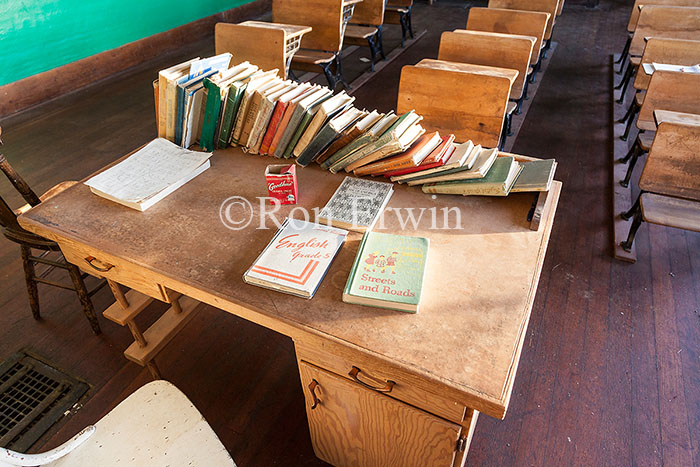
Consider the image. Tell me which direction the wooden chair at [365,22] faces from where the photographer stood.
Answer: facing the viewer and to the left of the viewer

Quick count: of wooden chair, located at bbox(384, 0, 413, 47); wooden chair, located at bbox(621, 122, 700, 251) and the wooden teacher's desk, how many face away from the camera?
0

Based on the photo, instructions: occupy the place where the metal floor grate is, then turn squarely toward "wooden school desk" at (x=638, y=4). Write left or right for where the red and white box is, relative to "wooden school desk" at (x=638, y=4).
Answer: right

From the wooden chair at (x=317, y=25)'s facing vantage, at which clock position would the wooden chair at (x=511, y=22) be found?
the wooden chair at (x=511, y=22) is roughly at 8 o'clock from the wooden chair at (x=317, y=25).

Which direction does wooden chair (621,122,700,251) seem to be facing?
toward the camera

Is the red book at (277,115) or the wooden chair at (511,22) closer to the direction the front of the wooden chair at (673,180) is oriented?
the red book

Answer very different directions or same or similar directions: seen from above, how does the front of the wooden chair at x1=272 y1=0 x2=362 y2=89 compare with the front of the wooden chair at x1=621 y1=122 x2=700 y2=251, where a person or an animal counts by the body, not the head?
same or similar directions

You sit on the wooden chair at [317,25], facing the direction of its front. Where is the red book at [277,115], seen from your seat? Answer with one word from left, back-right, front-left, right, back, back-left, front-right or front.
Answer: front-left

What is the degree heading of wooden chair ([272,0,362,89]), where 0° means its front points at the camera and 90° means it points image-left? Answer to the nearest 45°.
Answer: approximately 45°

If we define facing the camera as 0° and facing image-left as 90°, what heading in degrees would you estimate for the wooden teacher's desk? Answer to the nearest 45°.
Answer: approximately 45°

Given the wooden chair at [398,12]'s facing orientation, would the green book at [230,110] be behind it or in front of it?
in front

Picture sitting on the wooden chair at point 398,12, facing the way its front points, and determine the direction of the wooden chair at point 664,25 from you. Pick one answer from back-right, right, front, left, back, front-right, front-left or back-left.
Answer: left

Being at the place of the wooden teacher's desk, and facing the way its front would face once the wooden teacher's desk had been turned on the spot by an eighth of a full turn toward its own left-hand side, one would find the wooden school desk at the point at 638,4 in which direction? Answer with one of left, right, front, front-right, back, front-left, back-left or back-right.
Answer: back-left

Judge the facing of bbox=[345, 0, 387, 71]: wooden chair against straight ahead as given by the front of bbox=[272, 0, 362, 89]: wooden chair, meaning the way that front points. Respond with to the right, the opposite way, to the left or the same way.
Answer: the same way
